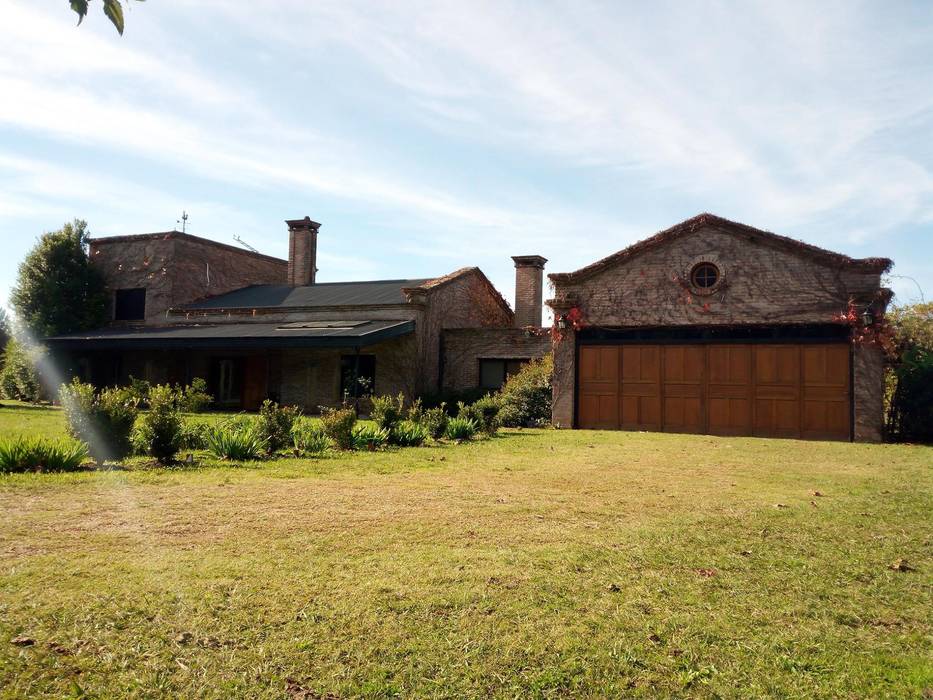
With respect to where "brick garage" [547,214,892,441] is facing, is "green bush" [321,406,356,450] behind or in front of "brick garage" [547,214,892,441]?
in front

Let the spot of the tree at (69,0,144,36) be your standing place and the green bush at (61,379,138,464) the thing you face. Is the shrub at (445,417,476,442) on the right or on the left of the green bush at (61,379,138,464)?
right

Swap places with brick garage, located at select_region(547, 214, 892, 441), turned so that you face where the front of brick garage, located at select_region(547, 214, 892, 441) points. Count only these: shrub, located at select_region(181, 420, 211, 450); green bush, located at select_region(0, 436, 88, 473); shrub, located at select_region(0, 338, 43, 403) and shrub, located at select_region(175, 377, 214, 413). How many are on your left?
0

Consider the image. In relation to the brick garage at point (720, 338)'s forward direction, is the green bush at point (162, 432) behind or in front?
in front

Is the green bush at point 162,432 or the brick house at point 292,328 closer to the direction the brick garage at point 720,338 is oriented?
the green bush

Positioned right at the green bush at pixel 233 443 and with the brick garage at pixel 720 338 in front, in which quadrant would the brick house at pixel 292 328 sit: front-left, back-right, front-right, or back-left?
front-left

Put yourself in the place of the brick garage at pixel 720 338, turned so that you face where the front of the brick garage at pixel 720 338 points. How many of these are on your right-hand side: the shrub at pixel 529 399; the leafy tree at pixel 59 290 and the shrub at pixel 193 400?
3

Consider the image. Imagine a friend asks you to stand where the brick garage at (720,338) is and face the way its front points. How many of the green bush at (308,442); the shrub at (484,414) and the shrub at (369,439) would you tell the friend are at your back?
0

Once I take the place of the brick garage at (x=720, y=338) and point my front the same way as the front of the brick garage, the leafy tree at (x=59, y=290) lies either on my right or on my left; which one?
on my right

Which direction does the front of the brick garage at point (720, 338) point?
toward the camera

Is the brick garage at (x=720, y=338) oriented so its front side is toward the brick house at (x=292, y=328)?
no

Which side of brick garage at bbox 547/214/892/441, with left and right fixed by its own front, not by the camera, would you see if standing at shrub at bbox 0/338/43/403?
right

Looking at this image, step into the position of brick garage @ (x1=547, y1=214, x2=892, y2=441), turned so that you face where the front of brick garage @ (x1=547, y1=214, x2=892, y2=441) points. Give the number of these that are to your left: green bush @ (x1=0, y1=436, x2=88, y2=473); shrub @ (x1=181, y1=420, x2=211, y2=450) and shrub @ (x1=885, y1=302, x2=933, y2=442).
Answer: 1

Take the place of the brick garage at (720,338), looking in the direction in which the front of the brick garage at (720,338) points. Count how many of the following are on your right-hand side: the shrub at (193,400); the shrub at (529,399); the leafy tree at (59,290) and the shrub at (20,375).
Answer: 4

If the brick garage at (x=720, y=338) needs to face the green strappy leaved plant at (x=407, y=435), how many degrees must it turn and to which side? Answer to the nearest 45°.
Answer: approximately 45° to its right

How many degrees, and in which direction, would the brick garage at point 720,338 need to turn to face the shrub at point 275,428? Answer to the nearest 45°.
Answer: approximately 45° to its right

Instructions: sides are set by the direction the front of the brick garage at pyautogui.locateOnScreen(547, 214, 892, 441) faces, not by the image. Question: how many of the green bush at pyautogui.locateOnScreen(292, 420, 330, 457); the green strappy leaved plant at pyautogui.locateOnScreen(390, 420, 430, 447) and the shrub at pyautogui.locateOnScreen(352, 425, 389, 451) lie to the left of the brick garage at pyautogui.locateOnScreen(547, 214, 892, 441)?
0

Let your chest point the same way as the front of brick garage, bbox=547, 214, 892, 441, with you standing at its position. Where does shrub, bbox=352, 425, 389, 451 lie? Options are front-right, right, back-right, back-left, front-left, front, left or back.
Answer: front-right

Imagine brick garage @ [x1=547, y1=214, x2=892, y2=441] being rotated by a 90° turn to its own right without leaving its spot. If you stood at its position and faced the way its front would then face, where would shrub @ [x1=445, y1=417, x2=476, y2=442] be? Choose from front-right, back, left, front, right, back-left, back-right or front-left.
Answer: front-left

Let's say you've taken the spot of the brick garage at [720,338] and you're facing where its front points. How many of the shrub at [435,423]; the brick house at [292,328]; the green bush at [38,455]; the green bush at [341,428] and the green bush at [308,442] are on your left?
0
